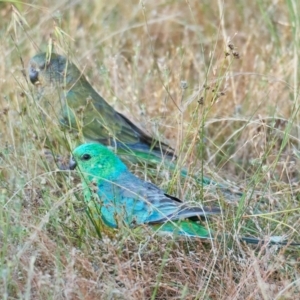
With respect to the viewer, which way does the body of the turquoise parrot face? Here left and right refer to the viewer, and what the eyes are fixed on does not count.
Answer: facing to the left of the viewer

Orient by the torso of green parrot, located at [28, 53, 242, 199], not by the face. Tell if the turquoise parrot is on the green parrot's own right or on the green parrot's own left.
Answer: on the green parrot's own left

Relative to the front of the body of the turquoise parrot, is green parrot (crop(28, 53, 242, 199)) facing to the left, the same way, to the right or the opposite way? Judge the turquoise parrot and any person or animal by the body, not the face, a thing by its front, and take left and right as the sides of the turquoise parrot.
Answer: the same way

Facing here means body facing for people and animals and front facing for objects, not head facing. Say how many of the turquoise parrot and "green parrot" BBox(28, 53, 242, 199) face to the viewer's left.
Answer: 2

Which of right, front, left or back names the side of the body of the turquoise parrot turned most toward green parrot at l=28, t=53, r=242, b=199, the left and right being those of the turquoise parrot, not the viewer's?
right

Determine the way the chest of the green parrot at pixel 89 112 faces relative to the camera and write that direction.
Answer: to the viewer's left
